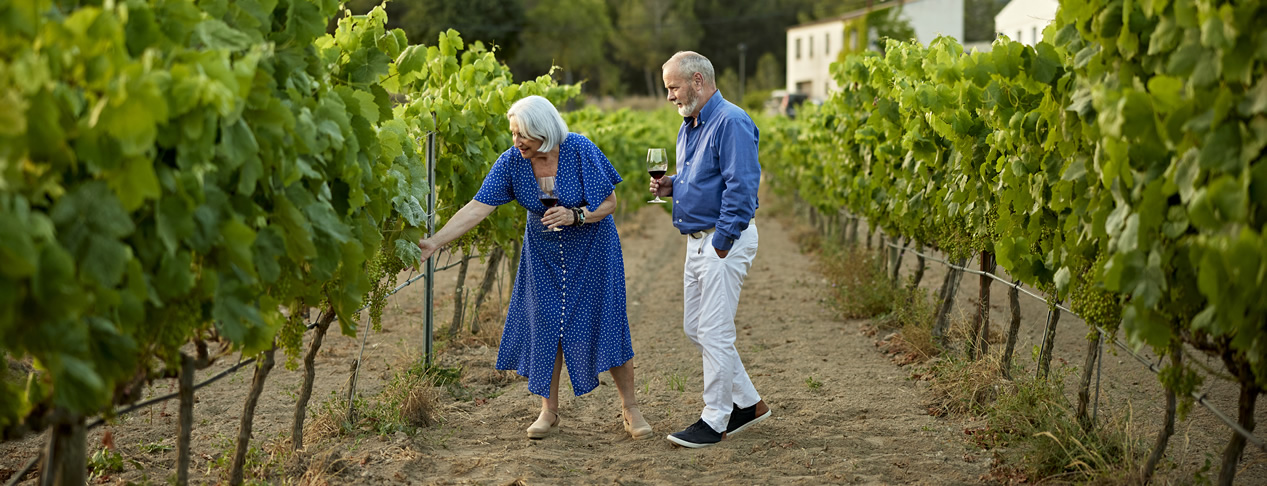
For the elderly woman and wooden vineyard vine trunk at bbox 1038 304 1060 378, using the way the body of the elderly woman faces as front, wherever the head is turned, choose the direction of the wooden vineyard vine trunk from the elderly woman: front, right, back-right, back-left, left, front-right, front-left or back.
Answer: left

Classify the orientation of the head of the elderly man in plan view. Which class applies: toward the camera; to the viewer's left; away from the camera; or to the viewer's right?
to the viewer's left

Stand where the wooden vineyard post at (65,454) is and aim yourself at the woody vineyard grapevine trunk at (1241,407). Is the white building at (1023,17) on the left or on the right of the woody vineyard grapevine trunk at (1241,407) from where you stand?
left

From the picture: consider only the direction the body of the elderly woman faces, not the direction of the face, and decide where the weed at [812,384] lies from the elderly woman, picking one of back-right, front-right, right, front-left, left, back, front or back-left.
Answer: back-left

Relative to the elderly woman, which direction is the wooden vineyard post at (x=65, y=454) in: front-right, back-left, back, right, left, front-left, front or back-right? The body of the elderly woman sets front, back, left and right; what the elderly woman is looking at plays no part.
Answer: front-right

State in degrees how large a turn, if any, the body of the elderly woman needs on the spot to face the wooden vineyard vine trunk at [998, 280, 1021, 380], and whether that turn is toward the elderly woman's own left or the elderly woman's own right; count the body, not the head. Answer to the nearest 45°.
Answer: approximately 90° to the elderly woman's own left

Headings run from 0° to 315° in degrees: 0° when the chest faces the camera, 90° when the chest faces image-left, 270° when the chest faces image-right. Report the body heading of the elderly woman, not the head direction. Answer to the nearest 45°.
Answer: approximately 0°

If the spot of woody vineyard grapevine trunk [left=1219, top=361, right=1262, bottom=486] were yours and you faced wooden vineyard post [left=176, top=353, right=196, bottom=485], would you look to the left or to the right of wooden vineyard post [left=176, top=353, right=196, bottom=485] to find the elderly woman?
right

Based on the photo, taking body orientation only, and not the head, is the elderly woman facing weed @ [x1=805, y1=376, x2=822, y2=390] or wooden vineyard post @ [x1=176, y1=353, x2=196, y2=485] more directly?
the wooden vineyard post

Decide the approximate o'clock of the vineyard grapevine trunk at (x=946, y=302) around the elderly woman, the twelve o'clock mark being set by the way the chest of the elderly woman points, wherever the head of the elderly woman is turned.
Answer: The vineyard grapevine trunk is roughly at 8 o'clock from the elderly woman.

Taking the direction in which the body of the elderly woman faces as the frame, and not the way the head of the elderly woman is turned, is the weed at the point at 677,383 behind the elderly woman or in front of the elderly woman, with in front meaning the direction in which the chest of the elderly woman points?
behind

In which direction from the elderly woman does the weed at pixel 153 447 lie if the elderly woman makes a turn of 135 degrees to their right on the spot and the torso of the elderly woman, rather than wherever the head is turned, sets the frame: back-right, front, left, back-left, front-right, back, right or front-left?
front-left

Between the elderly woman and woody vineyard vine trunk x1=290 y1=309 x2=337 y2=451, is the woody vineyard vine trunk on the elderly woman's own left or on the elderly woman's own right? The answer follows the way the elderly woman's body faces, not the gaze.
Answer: on the elderly woman's own right
